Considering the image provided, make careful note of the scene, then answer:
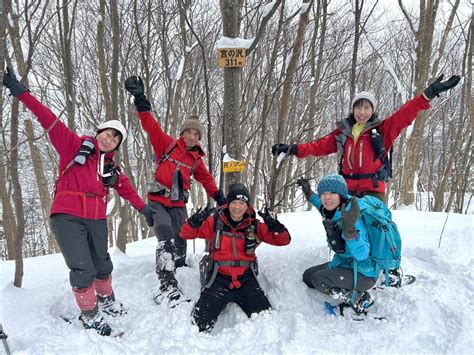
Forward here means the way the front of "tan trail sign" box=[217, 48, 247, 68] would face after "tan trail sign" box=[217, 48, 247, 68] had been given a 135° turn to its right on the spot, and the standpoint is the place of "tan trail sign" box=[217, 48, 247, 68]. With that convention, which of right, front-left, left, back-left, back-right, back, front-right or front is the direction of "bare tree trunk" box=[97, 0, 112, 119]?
front

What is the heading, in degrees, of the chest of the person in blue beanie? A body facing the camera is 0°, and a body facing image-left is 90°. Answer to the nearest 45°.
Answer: approximately 45°

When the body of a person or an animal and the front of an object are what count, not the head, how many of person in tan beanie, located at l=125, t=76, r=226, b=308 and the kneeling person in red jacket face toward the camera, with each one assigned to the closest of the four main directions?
2

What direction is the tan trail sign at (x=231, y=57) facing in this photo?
toward the camera

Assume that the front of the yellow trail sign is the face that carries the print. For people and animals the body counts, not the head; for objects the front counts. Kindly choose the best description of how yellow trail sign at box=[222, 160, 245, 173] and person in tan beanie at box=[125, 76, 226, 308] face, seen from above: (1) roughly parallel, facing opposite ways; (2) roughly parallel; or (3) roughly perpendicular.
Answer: roughly parallel

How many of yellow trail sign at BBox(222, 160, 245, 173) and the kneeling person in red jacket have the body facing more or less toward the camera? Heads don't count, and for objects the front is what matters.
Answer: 2

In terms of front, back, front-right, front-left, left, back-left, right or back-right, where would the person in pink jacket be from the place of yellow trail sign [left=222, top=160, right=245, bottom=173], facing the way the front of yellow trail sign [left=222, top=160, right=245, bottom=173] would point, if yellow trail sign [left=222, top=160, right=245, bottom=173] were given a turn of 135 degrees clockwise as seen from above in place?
left

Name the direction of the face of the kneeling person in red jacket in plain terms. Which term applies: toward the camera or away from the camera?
toward the camera

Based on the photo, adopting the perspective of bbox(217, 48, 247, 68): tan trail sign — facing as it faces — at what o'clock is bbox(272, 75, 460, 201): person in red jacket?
The person in red jacket is roughly at 9 o'clock from the tan trail sign.

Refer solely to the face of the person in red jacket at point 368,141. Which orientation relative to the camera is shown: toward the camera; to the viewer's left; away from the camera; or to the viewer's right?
toward the camera

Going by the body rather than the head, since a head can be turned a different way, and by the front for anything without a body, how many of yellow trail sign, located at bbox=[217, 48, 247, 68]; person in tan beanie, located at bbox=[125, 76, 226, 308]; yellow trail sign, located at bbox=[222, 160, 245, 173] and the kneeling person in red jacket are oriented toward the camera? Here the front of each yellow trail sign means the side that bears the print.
4

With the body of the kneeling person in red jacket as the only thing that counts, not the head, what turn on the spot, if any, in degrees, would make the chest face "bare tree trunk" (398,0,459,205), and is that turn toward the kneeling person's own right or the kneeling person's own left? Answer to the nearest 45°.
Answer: approximately 135° to the kneeling person's own left

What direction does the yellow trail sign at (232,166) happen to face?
toward the camera

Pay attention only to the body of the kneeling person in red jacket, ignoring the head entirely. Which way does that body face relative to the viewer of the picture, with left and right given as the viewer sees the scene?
facing the viewer
